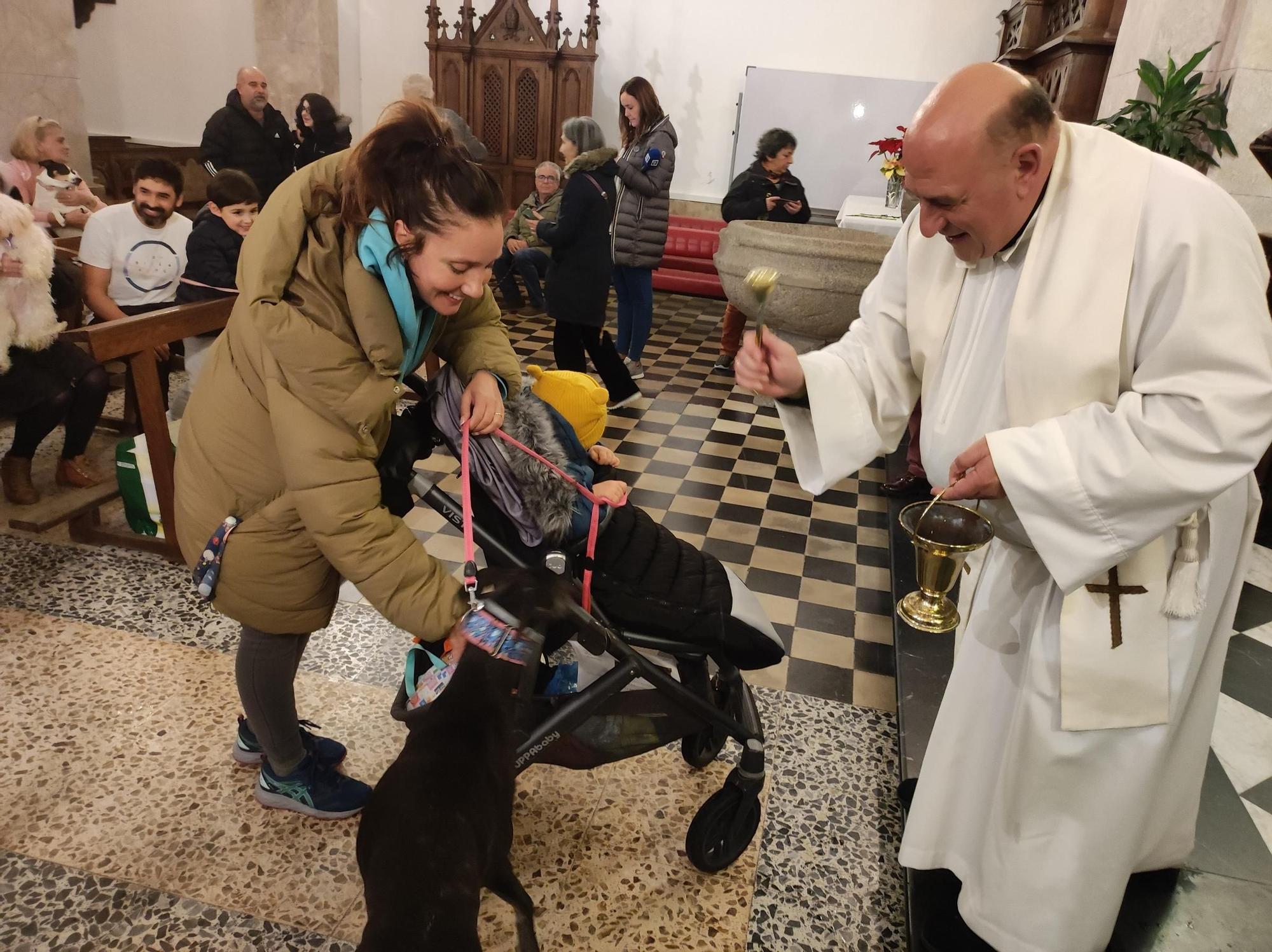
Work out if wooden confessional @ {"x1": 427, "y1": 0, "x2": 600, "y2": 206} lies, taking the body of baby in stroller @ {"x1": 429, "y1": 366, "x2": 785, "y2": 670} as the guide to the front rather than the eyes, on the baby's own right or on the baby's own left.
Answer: on the baby's own left

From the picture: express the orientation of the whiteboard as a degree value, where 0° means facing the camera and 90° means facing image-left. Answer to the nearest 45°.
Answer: approximately 0°

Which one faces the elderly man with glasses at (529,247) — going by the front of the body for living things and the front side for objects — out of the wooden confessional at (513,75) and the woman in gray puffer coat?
the wooden confessional

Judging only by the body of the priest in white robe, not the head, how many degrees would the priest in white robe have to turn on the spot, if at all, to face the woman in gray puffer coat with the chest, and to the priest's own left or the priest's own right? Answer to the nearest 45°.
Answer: approximately 90° to the priest's own right

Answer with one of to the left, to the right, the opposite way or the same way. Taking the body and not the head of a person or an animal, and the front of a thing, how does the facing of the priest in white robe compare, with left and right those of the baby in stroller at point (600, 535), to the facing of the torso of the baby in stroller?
the opposite way

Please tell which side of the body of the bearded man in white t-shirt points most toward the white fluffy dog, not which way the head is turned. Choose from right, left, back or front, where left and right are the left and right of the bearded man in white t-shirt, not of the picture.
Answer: right

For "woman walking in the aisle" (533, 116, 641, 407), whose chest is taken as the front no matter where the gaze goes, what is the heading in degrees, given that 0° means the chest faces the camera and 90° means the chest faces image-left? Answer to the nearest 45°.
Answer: approximately 90°

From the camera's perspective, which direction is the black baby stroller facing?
to the viewer's right

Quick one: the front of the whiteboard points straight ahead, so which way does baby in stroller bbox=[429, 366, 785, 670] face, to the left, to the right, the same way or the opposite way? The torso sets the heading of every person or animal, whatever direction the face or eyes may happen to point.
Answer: to the left

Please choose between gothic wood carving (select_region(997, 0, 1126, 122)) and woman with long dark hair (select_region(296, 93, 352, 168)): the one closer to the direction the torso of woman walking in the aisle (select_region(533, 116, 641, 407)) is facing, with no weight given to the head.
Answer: the woman with long dark hair

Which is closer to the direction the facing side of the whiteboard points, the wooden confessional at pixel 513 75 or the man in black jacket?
the man in black jacket
